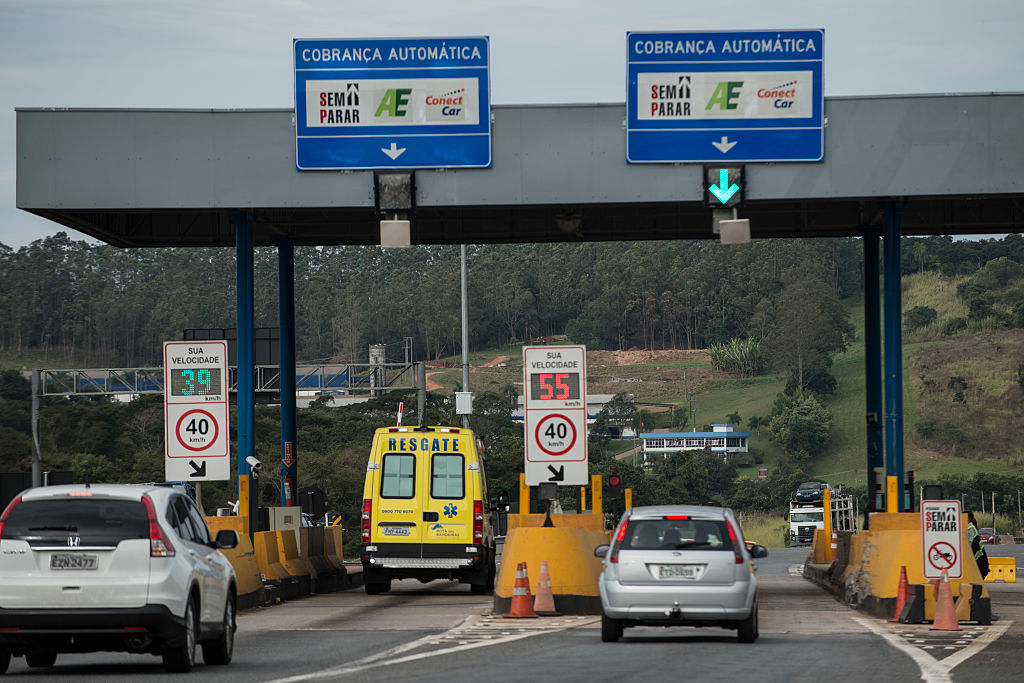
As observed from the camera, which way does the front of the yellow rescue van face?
facing away from the viewer

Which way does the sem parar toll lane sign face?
toward the camera

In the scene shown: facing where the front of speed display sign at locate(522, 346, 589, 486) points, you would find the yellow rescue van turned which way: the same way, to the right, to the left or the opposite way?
the opposite way

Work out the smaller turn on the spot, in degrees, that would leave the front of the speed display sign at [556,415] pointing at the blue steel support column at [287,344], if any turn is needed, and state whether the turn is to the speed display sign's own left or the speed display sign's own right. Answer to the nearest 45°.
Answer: approximately 135° to the speed display sign's own right

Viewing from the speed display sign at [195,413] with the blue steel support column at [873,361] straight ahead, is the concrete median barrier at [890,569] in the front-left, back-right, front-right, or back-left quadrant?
front-right

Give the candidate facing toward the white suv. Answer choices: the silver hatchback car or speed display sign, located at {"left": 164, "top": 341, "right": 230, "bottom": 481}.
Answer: the speed display sign

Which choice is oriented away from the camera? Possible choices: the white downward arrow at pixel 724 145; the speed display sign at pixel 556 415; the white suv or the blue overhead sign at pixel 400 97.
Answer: the white suv

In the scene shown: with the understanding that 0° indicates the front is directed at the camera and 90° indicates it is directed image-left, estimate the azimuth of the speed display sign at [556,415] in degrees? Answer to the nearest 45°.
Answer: approximately 0°

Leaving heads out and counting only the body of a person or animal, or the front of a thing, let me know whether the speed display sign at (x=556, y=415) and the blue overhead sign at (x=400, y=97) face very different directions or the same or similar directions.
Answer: same or similar directions

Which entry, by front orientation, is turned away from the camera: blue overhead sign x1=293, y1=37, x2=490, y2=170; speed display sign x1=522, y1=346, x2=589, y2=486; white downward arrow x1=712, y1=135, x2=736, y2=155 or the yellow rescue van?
the yellow rescue van

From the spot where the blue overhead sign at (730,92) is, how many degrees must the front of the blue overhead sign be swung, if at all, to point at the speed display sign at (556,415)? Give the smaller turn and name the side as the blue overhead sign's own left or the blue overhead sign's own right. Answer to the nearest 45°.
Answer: approximately 45° to the blue overhead sign's own right

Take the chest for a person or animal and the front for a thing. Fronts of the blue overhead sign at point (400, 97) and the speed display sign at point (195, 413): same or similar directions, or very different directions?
same or similar directions

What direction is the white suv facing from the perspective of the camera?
away from the camera

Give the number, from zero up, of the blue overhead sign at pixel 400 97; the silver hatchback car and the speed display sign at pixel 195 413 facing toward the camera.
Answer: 2

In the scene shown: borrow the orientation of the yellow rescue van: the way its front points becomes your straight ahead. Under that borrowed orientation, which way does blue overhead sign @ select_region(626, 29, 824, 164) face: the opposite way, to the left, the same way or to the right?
the opposite way

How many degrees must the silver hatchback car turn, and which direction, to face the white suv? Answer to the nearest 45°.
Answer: approximately 135° to its left

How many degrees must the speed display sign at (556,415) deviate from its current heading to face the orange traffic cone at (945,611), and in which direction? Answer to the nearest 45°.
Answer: approximately 45° to its left

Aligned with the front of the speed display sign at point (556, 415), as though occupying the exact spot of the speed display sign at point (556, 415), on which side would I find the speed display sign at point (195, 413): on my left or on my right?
on my right

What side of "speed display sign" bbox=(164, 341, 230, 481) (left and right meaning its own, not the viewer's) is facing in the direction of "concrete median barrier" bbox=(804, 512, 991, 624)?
left

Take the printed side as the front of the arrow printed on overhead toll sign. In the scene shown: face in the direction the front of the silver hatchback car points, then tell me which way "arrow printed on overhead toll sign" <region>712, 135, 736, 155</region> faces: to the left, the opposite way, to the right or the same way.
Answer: the opposite way

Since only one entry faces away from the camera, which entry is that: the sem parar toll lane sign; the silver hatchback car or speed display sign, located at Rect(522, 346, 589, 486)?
the silver hatchback car

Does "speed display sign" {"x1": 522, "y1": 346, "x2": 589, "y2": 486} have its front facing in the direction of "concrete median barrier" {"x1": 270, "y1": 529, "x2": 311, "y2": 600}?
no
